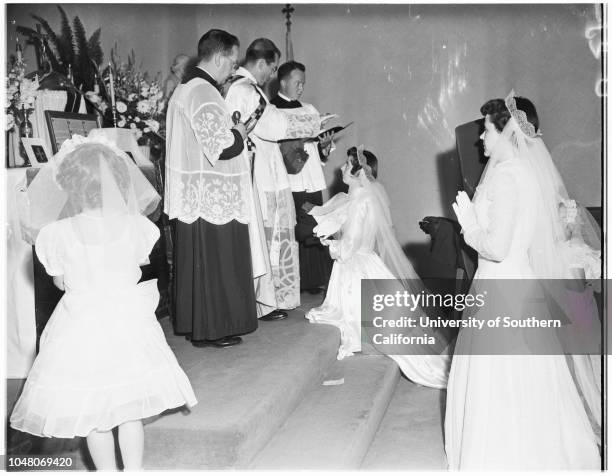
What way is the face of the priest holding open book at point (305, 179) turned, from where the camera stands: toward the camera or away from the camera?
toward the camera

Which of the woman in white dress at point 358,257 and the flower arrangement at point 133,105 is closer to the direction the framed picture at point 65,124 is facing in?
the woman in white dress

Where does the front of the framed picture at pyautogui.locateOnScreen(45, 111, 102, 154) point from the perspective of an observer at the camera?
facing the viewer and to the right of the viewer

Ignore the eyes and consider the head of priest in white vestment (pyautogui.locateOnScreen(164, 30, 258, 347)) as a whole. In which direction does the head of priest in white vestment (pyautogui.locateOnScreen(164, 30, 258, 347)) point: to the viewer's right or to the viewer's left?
to the viewer's right

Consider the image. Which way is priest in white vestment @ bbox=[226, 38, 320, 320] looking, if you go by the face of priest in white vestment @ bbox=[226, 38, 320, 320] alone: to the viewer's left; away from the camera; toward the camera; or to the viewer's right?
to the viewer's right

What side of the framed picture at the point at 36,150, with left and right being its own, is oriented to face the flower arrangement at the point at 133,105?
left

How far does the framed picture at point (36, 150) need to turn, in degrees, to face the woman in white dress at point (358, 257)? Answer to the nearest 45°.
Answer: approximately 45° to its left

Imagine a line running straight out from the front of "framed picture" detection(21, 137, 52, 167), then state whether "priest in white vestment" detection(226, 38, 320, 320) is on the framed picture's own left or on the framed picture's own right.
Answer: on the framed picture's own left

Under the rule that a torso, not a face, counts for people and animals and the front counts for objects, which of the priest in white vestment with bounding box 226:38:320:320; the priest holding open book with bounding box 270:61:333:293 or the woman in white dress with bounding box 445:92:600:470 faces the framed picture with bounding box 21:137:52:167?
the woman in white dress

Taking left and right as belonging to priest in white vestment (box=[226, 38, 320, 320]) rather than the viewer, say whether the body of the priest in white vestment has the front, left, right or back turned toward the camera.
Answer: right

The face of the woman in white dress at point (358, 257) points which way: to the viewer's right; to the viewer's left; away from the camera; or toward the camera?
to the viewer's left

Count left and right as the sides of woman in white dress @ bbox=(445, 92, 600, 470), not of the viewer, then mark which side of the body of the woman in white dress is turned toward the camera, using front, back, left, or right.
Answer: left

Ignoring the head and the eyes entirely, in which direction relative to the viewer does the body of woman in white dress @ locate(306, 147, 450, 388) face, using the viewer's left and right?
facing to the left of the viewer
